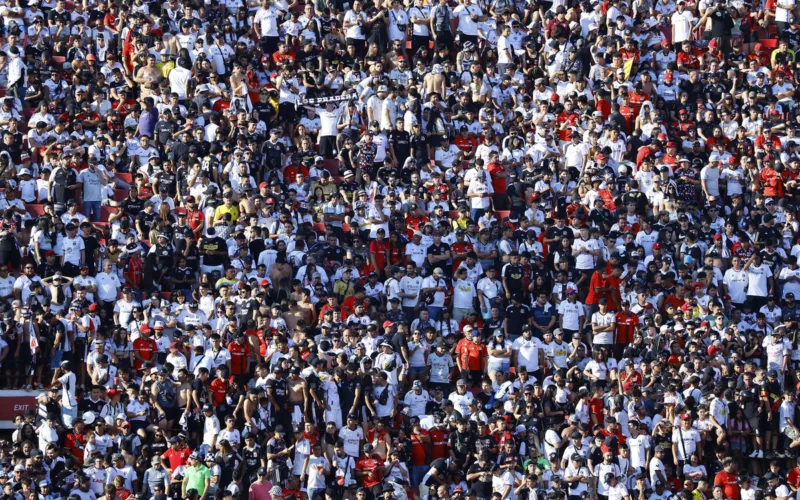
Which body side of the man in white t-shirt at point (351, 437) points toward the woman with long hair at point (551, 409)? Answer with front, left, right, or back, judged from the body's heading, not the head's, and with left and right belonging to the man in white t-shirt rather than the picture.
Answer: left

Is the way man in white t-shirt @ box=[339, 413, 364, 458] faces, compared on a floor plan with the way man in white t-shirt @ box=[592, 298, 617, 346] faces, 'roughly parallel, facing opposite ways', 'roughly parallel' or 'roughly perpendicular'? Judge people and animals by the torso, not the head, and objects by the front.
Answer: roughly parallel

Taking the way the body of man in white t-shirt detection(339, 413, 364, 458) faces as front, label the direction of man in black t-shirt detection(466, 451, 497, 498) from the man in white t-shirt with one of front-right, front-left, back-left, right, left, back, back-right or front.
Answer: left

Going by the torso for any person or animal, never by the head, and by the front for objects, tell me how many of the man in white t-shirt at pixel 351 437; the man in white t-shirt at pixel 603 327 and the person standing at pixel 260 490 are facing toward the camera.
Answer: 3

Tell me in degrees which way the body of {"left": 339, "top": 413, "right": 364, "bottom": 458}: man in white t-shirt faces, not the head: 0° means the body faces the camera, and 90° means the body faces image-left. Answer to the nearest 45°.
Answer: approximately 0°

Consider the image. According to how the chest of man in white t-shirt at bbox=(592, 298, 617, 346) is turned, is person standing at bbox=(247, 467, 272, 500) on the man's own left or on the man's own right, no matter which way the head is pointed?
on the man's own right

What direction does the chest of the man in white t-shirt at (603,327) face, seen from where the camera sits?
toward the camera

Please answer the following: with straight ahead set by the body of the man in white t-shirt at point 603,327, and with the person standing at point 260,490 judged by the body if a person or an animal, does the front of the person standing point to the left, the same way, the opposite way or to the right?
the same way

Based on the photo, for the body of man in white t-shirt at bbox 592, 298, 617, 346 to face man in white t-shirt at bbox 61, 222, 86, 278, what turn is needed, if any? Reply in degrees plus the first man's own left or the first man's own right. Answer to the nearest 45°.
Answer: approximately 90° to the first man's own right

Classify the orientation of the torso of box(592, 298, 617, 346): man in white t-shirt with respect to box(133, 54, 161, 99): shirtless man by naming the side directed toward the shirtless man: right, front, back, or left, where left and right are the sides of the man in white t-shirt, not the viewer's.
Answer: right
